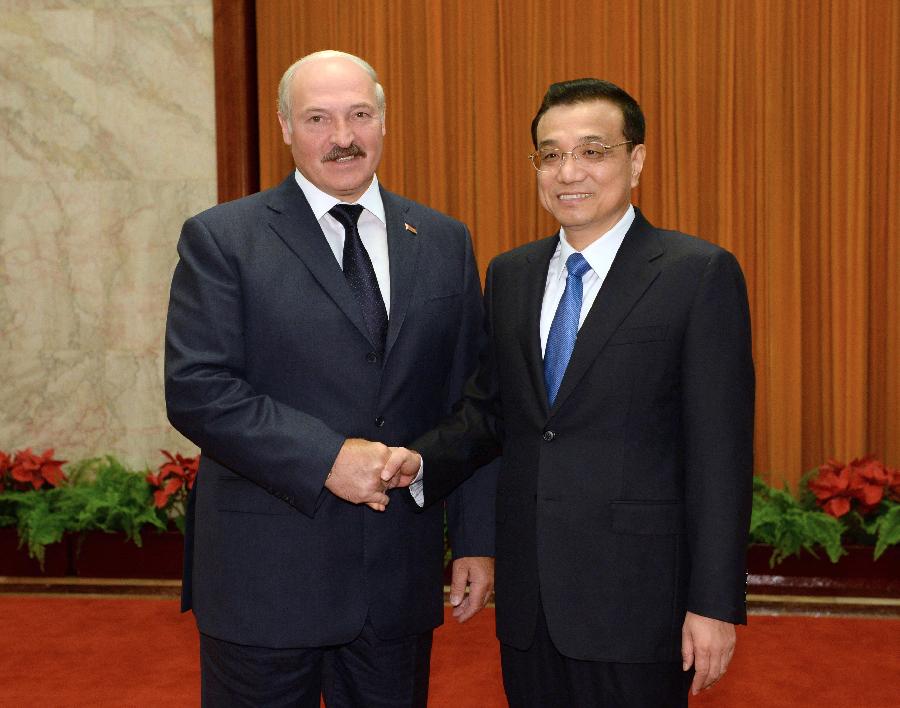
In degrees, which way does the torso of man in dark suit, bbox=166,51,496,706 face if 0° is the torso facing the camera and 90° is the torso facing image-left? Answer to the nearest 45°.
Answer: approximately 315°

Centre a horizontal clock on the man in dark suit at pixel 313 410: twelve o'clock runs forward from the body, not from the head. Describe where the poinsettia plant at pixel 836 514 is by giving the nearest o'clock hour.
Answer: The poinsettia plant is roughly at 9 o'clock from the man in dark suit.

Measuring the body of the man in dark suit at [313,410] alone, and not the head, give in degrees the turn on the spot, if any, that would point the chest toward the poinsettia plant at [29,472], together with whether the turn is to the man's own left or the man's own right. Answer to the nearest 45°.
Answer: approximately 180°

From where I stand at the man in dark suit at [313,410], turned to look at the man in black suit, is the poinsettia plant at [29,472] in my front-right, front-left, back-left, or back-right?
back-left

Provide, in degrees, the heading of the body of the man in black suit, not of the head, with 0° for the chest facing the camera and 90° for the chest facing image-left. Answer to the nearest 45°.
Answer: approximately 45°

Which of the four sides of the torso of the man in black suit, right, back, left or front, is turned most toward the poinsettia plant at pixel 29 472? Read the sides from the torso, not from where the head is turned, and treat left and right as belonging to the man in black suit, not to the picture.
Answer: right

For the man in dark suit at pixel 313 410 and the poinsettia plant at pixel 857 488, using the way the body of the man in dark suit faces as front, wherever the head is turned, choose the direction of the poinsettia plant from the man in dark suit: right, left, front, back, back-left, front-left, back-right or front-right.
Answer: left

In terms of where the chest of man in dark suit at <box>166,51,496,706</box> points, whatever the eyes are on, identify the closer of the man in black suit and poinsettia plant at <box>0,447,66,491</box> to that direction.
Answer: the man in black suit

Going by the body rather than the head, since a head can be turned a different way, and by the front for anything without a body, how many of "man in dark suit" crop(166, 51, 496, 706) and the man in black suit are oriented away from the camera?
0

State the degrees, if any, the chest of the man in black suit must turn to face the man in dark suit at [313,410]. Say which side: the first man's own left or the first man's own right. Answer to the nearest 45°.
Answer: approximately 45° to the first man's own right
